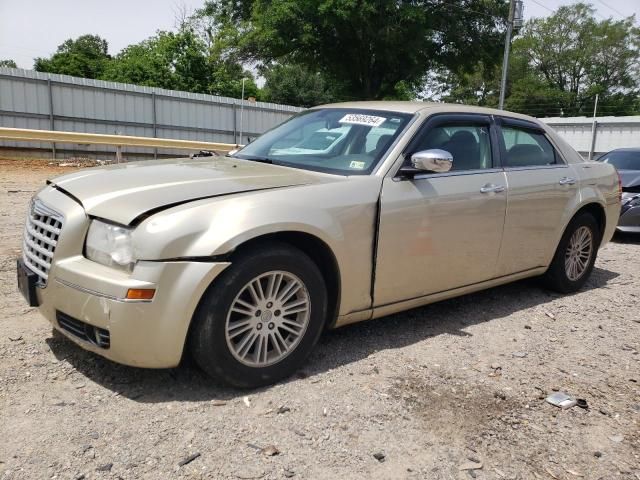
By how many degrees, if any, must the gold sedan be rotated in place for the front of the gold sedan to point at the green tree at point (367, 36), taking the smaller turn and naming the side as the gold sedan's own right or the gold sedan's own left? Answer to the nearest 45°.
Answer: approximately 135° to the gold sedan's own right

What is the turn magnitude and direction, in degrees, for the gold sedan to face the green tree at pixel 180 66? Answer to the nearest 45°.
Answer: approximately 135° to its right

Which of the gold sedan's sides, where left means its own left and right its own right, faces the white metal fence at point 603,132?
back

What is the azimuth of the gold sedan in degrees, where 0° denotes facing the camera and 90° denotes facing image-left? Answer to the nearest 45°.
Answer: approximately 45°

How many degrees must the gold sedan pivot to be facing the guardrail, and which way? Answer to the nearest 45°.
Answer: approximately 90° to its right

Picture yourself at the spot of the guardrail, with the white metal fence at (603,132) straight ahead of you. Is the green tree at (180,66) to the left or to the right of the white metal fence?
left

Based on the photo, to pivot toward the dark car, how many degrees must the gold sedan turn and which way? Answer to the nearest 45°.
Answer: approximately 180°

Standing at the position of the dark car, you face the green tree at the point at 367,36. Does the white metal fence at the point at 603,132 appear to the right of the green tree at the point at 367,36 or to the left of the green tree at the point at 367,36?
right
